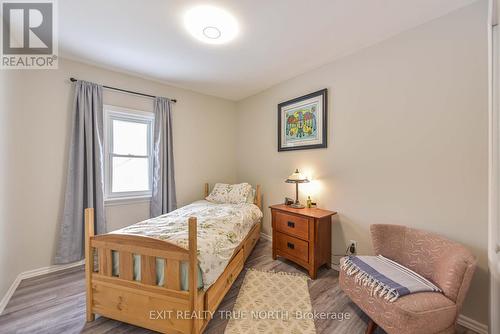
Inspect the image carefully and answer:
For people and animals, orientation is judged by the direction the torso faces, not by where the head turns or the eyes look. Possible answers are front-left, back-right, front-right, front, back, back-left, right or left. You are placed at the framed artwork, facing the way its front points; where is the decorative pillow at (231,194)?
front-right

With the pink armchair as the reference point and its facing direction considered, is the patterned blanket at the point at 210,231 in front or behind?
in front

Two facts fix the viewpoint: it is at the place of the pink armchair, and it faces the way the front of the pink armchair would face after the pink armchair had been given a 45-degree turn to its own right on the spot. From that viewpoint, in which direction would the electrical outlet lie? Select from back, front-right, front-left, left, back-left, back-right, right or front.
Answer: front-right

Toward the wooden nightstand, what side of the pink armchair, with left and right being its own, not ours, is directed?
right

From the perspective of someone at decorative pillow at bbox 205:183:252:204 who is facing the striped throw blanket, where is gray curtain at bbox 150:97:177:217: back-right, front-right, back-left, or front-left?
back-right

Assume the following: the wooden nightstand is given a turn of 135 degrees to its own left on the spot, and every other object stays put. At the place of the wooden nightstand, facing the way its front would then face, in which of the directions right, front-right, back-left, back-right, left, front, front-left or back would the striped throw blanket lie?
front-right

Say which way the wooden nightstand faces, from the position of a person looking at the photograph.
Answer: facing the viewer and to the left of the viewer

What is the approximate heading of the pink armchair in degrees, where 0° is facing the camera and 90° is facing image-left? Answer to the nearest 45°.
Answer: approximately 45°

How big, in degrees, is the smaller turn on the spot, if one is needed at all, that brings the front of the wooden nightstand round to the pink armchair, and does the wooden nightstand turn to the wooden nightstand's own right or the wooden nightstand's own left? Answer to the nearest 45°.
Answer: approximately 90° to the wooden nightstand's own left

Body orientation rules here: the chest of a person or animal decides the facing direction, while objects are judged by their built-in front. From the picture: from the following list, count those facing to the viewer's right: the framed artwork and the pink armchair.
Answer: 0

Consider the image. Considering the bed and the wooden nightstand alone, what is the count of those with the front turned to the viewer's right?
0

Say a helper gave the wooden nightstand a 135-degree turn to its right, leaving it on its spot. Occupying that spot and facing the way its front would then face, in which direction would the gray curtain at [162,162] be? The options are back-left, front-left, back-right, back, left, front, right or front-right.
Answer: left

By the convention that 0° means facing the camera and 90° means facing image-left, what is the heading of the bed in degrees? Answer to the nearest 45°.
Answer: approximately 45°
